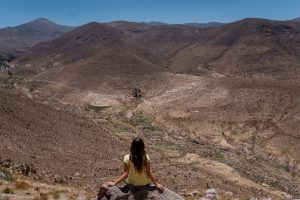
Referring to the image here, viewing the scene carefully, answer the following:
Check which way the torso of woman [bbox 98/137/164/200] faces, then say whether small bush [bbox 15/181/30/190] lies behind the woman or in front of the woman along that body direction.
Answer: in front

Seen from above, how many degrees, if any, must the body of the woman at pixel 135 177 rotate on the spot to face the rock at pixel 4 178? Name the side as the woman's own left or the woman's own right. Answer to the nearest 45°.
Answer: approximately 45° to the woman's own left

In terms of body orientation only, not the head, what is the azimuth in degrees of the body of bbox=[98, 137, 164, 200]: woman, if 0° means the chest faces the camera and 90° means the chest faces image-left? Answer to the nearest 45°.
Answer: approximately 180°

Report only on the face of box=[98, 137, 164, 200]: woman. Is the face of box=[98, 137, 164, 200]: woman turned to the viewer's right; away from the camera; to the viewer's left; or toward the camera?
away from the camera

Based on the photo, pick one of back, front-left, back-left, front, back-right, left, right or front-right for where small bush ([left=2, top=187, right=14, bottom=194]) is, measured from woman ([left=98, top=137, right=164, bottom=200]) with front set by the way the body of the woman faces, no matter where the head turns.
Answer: front-left
